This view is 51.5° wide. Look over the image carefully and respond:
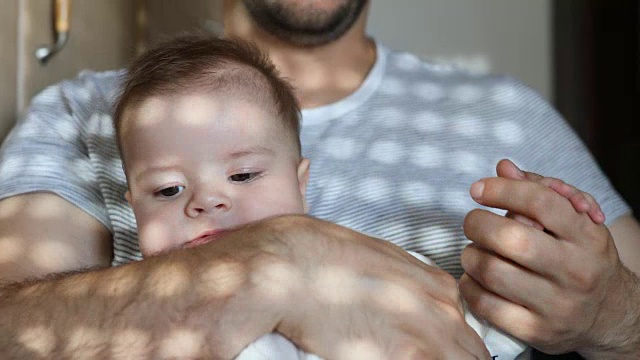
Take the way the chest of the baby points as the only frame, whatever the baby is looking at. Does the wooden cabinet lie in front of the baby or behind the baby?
behind

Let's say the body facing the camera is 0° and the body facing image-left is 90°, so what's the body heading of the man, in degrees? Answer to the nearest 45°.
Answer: approximately 0°

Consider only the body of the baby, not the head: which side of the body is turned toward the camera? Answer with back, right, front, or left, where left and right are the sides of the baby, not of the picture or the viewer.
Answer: front

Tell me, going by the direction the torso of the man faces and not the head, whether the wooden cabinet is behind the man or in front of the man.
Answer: behind
